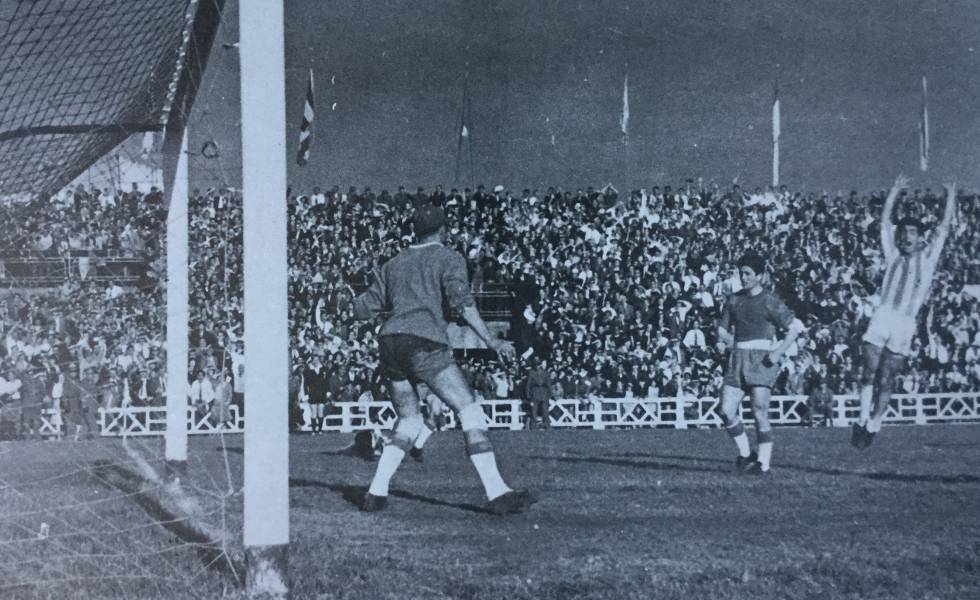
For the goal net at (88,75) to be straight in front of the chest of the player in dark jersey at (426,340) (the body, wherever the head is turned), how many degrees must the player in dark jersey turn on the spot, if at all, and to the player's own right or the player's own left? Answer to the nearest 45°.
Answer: approximately 90° to the player's own left

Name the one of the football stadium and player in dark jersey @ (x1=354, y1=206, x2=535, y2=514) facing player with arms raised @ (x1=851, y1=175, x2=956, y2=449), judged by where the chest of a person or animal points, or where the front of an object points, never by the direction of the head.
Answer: the player in dark jersey

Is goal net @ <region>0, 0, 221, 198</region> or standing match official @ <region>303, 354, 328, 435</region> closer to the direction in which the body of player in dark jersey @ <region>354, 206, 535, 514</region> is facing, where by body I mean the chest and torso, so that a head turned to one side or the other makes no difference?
the standing match official

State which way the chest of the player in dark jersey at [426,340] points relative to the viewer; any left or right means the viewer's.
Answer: facing away from the viewer and to the right of the viewer

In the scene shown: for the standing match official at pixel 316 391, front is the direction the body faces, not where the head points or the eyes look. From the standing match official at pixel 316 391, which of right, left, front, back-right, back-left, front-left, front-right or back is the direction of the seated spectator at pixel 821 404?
left

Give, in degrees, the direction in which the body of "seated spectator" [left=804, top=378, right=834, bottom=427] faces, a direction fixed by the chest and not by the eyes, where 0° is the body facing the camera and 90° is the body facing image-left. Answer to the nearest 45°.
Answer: approximately 0°

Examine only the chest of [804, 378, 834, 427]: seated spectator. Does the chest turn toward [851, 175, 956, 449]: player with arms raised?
yes

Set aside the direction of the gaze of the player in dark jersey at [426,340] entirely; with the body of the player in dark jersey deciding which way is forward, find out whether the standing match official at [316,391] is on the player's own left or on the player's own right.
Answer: on the player's own left

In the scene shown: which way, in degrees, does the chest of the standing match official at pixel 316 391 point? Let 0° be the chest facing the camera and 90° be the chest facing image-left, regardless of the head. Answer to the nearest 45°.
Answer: approximately 0°
